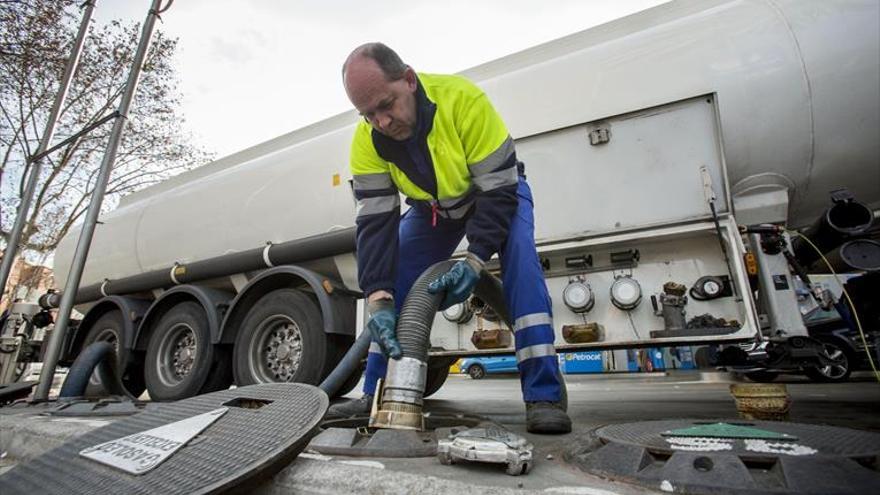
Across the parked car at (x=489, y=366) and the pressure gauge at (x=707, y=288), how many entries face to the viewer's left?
1

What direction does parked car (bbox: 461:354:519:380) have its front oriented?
to the viewer's left

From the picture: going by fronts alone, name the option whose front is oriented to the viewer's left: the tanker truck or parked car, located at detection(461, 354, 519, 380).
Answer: the parked car

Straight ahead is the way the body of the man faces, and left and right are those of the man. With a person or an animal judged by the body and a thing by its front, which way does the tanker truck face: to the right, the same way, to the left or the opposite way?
to the left

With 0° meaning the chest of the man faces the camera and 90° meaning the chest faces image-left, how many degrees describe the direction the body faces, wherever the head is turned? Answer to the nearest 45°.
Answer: approximately 45°
